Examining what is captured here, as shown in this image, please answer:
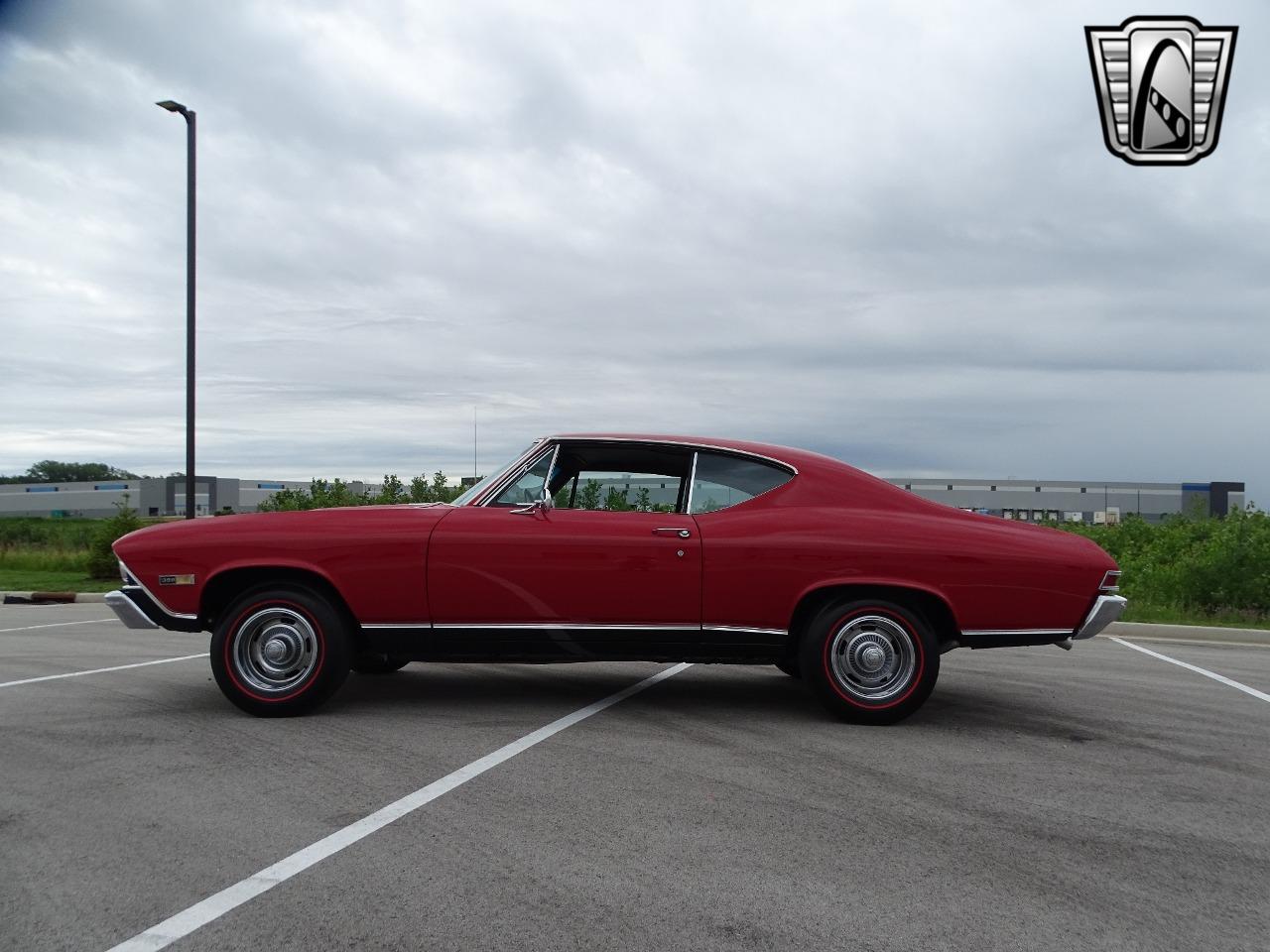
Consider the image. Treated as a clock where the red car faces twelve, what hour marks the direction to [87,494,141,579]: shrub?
The shrub is roughly at 2 o'clock from the red car.

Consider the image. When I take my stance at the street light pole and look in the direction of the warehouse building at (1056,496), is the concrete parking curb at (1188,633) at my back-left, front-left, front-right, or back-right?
front-right

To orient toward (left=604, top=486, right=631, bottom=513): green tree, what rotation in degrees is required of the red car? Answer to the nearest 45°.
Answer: approximately 90° to its right

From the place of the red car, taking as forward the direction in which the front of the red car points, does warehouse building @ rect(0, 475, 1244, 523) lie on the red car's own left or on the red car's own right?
on the red car's own right

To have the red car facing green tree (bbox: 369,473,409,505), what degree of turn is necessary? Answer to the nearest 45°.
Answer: approximately 90° to its right

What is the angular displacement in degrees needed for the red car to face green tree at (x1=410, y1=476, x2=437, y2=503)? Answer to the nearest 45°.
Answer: approximately 90° to its right

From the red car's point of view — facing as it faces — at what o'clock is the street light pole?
The street light pole is roughly at 2 o'clock from the red car.

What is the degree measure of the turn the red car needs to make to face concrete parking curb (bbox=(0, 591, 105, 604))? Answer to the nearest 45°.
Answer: approximately 45° to its right

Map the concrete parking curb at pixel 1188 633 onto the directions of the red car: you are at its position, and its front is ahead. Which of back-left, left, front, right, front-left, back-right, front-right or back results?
back-right

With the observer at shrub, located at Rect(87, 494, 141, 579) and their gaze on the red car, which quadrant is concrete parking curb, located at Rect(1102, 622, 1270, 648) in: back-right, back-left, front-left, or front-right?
front-left

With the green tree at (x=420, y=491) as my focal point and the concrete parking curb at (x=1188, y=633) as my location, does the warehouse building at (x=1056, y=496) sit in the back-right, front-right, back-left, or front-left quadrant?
front-right

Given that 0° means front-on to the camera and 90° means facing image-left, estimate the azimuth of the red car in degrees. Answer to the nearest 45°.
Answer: approximately 90°
